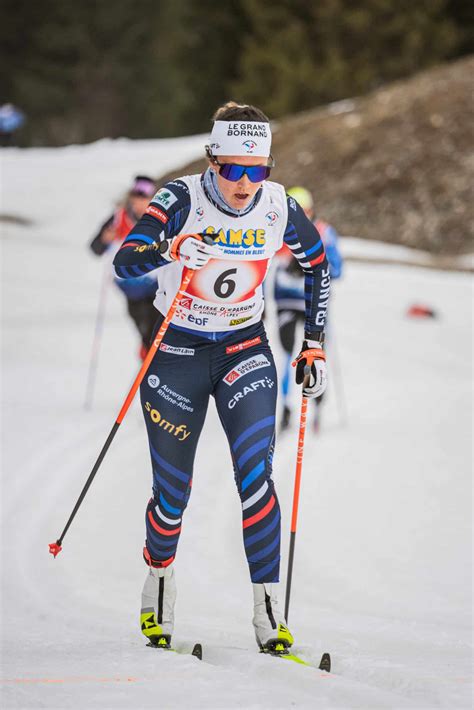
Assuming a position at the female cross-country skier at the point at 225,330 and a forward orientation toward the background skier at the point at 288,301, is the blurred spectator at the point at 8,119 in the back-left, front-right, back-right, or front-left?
front-left

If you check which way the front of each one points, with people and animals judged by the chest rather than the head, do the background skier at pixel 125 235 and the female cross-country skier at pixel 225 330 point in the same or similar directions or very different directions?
same or similar directions

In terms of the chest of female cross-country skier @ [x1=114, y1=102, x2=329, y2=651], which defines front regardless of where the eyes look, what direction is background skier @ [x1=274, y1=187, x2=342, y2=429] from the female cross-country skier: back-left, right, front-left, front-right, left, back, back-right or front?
back

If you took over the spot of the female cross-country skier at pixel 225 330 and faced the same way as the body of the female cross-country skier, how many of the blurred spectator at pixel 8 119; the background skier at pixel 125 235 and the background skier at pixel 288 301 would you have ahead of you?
0

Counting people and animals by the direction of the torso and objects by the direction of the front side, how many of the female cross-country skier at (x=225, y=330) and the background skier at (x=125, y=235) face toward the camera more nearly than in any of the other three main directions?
2

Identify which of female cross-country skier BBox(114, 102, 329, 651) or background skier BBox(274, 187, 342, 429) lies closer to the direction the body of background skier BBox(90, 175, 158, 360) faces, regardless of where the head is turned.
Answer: the female cross-country skier

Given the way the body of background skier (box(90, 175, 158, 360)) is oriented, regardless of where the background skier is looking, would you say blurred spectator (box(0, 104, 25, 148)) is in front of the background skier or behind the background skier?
behind

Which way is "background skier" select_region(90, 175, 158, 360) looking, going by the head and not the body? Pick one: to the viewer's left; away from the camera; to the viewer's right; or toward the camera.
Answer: toward the camera

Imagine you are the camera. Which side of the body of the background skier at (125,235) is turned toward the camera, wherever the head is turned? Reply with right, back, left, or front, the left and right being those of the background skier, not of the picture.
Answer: front

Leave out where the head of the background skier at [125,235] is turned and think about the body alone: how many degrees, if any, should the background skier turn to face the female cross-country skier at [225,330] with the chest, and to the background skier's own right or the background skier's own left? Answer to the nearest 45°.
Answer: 0° — they already face them

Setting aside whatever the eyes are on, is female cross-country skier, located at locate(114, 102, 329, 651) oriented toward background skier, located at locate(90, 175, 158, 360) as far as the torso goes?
no

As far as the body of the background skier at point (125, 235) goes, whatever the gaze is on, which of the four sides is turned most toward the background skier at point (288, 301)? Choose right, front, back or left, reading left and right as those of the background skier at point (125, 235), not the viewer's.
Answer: left

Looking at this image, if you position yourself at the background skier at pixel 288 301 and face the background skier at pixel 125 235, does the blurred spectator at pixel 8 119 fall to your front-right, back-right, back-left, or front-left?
front-right
